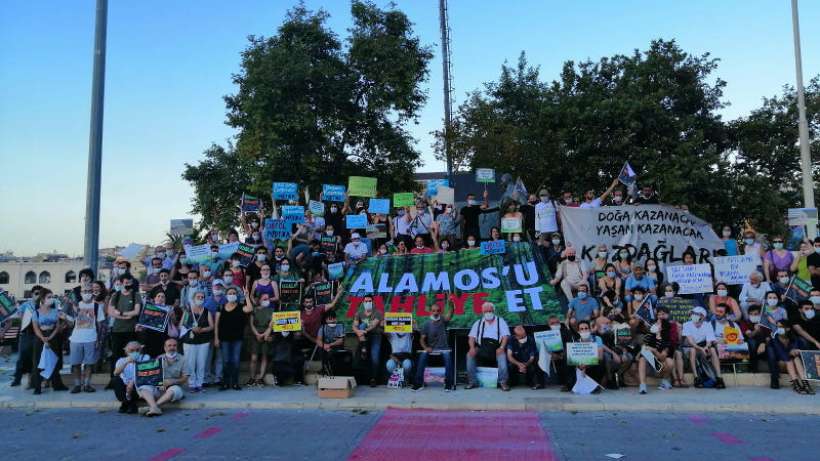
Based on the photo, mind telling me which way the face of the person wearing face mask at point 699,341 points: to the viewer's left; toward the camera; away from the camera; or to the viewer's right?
toward the camera

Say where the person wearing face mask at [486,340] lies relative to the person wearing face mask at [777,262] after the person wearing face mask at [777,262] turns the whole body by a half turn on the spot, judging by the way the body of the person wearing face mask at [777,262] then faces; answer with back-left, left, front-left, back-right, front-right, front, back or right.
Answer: back-left

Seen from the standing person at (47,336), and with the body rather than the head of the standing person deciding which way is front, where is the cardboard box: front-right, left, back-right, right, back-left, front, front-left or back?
front-left

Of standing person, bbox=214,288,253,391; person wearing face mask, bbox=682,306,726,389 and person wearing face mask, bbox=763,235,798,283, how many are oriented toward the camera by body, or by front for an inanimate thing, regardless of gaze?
3

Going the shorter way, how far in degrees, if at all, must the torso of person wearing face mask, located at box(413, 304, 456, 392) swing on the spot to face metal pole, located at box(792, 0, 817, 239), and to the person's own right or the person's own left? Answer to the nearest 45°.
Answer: approximately 135° to the person's own left

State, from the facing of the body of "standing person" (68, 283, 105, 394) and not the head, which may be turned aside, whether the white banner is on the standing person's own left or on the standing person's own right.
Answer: on the standing person's own left

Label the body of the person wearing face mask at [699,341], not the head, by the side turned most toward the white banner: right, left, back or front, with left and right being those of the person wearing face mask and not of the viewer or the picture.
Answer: back

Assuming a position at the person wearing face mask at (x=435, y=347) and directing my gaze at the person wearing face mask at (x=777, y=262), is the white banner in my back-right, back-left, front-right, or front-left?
front-left

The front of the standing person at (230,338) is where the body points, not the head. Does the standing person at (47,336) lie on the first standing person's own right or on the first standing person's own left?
on the first standing person's own right

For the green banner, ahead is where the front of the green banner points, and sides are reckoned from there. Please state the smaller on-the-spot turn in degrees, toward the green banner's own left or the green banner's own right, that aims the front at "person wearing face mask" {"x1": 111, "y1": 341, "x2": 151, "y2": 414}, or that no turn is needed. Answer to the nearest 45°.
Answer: approximately 45° to the green banner's own right

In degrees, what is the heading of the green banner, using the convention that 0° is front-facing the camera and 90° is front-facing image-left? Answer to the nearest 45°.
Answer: approximately 0°

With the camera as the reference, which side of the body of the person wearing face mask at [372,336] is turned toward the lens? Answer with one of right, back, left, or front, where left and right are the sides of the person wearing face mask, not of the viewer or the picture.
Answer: front

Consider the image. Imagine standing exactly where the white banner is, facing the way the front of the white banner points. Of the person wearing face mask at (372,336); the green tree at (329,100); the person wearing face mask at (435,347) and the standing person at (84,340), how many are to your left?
0

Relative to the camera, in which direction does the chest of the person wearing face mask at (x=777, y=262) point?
toward the camera

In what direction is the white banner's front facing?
toward the camera

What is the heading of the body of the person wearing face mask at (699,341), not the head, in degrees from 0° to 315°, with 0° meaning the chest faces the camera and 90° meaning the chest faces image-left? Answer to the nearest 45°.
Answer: approximately 0°
